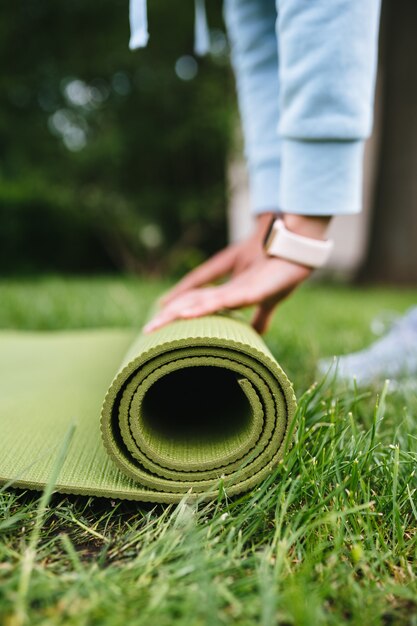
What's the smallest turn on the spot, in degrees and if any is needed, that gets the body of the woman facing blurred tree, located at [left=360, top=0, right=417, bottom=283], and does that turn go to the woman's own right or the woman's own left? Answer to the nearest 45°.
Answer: approximately 90° to the woman's own right

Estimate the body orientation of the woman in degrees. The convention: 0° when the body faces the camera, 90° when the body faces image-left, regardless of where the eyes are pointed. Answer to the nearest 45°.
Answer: approximately 90°
